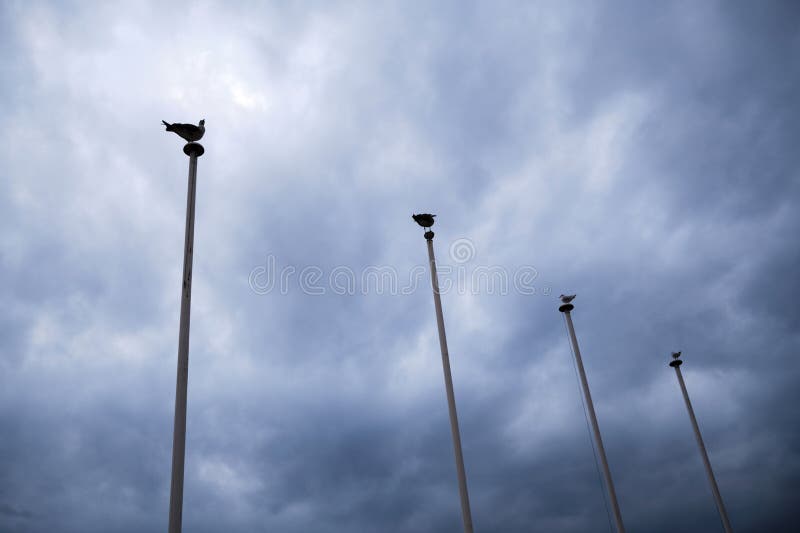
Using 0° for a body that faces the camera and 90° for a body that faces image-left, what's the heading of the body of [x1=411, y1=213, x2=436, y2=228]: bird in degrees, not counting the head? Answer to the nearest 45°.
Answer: approximately 270°

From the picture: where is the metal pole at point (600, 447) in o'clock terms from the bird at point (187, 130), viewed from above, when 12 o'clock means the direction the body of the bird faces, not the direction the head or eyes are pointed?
The metal pole is roughly at 11 o'clock from the bird.

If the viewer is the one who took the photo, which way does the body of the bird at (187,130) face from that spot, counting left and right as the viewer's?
facing to the right of the viewer

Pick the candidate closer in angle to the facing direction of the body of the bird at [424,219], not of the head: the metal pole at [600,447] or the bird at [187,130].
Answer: the metal pole

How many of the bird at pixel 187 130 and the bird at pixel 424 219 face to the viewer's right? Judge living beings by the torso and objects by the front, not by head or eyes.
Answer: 2
